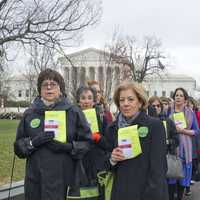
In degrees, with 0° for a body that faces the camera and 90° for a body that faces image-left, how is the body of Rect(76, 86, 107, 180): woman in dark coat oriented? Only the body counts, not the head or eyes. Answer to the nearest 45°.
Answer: approximately 0°

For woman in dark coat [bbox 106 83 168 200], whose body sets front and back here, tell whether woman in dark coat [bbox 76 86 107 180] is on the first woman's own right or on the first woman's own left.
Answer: on the first woman's own right

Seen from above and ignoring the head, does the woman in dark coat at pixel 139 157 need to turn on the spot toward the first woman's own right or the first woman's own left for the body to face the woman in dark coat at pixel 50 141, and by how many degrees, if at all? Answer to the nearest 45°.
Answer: approximately 45° to the first woman's own right

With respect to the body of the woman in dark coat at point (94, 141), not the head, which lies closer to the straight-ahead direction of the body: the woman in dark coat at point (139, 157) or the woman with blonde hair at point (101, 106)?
the woman in dark coat

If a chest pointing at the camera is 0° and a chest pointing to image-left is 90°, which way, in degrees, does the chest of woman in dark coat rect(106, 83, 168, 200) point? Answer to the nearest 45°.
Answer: approximately 45°

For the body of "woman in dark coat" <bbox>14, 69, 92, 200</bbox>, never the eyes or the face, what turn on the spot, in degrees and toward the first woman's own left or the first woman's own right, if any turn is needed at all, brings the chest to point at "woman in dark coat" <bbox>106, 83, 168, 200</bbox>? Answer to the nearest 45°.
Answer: approximately 45° to the first woman's own left

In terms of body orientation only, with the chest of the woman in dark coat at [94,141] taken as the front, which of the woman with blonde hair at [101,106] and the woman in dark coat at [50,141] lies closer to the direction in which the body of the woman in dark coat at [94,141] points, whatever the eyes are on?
the woman in dark coat

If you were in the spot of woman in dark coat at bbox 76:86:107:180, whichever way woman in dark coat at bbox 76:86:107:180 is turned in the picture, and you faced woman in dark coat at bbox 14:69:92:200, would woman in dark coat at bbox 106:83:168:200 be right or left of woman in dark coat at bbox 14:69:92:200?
left

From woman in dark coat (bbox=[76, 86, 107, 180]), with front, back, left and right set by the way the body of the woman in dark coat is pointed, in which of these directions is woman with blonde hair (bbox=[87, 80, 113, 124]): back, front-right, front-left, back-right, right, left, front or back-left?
back

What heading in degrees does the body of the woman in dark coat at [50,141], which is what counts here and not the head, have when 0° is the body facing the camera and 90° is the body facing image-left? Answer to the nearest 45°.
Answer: approximately 0°
